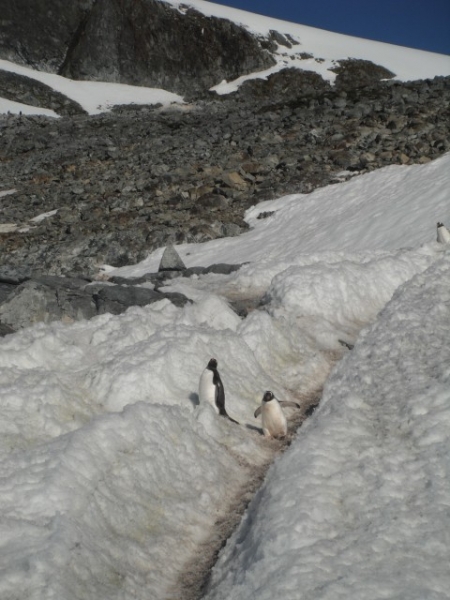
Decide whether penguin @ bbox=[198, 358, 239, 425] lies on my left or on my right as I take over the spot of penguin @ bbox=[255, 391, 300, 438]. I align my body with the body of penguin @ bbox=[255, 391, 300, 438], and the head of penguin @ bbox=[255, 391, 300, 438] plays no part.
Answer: on my right

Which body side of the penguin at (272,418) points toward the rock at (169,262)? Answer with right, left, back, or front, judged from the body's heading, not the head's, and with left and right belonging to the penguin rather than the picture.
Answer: back

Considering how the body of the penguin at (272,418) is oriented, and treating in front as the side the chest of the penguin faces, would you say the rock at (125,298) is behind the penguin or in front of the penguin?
behind

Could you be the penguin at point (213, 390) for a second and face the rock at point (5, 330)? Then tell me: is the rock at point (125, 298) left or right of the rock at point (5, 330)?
right

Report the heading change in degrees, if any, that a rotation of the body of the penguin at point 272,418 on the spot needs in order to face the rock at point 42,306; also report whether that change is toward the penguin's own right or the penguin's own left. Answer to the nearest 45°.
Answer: approximately 135° to the penguin's own right

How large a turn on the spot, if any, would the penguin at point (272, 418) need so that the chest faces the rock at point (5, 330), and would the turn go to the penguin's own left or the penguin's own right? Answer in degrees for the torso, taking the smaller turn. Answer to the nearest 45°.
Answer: approximately 135° to the penguin's own right

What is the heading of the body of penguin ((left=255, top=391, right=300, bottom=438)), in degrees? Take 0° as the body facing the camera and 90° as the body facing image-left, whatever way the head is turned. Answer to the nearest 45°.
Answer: approximately 0°

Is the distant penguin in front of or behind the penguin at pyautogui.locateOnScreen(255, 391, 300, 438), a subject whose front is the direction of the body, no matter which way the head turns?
behind
